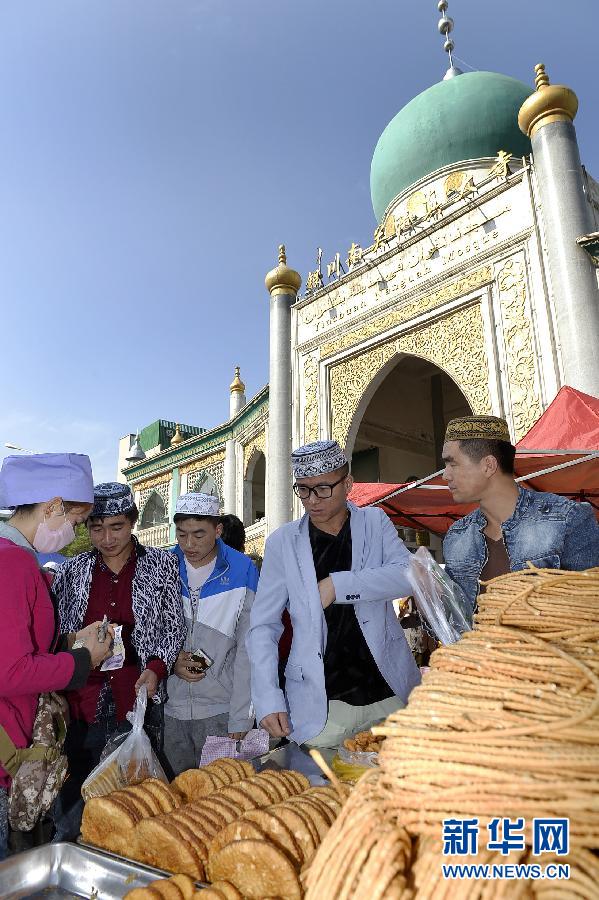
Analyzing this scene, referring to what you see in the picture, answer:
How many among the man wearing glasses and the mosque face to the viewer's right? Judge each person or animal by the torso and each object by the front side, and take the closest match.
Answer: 0

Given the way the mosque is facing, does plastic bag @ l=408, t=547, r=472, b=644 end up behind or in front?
in front

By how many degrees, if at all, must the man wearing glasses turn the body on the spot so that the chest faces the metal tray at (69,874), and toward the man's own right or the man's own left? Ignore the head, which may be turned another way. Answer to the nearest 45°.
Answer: approximately 45° to the man's own right

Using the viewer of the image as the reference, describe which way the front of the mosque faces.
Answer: facing the viewer and to the left of the viewer

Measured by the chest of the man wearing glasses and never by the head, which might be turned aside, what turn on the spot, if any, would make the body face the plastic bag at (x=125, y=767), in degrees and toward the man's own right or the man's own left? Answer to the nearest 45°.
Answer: approximately 45° to the man's own right

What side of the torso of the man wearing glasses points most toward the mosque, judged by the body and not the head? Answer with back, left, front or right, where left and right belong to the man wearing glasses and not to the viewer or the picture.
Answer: back

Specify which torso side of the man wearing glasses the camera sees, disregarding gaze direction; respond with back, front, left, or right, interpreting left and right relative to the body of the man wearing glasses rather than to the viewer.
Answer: front
